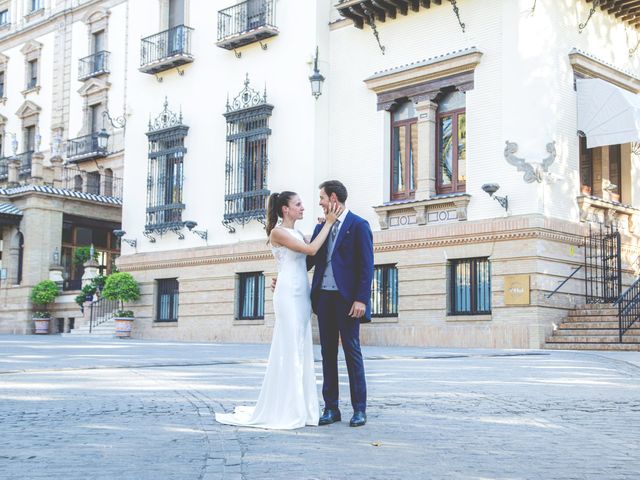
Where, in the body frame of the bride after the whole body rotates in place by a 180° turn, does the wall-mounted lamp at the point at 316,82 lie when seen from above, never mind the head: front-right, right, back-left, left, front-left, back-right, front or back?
right

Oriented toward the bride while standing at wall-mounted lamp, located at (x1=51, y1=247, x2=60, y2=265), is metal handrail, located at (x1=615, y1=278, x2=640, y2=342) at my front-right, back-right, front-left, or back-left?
front-left

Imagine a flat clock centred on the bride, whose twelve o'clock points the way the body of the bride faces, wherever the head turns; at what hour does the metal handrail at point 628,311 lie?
The metal handrail is roughly at 10 o'clock from the bride.

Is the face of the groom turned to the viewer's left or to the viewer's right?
to the viewer's left

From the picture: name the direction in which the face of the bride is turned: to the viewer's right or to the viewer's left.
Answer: to the viewer's right

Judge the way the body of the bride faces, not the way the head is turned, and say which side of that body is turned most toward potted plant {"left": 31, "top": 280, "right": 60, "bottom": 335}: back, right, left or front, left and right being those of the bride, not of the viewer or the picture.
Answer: left

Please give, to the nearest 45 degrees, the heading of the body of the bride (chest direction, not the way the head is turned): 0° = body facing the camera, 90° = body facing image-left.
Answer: approximately 270°

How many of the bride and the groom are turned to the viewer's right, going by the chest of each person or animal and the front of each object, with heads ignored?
1

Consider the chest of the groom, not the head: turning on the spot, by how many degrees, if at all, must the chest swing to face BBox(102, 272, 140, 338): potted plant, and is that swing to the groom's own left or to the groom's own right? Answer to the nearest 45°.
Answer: approximately 135° to the groom's own right

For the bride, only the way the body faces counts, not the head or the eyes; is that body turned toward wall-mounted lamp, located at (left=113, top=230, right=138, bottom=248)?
no

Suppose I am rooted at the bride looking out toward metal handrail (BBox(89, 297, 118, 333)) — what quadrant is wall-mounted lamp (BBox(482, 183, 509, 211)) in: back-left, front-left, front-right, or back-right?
front-right

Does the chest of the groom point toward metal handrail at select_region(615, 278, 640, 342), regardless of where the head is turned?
no

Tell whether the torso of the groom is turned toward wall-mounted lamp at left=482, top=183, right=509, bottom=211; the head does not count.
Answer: no

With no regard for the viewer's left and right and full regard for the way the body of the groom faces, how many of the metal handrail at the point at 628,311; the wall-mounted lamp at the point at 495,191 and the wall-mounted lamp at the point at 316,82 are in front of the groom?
0

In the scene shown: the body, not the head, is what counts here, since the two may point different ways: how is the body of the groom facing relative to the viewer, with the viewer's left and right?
facing the viewer and to the left of the viewer
